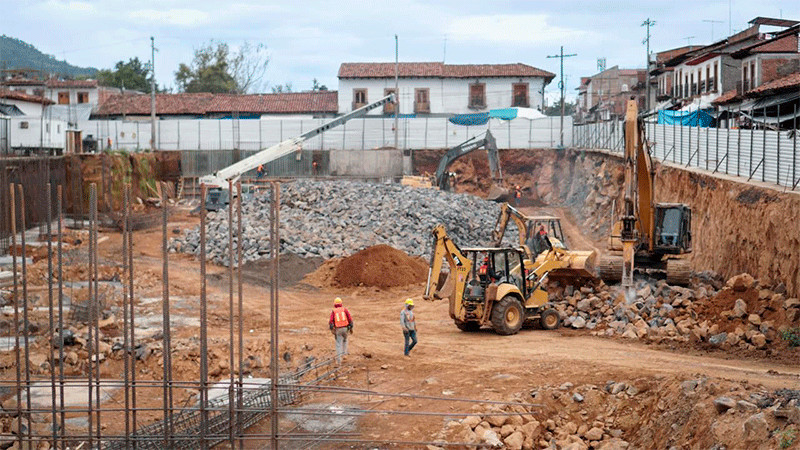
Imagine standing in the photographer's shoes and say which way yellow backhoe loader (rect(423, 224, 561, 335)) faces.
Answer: facing away from the viewer and to the right of the viewer

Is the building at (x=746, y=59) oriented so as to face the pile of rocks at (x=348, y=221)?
yes

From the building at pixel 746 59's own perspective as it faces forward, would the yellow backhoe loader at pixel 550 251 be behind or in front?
in front

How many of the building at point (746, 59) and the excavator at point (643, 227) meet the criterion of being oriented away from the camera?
0

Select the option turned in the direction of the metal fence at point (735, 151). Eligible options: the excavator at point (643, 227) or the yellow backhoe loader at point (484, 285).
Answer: the yellow backhoe loader

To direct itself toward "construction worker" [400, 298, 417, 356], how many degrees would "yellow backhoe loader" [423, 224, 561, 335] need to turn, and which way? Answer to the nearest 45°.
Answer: approximately 180°

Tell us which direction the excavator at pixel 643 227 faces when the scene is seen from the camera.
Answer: facing the viewer

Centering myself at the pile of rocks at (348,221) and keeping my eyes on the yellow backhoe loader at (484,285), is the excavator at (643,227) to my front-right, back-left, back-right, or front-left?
front-left

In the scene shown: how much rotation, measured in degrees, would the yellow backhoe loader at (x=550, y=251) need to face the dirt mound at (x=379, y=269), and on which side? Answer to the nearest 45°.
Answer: approximately 180°

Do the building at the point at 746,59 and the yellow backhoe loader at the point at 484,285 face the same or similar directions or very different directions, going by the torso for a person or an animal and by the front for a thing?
very different directions

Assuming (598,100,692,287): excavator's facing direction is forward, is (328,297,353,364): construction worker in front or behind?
in front

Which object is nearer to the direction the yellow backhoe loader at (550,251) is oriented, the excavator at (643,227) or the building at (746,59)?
the excavator
